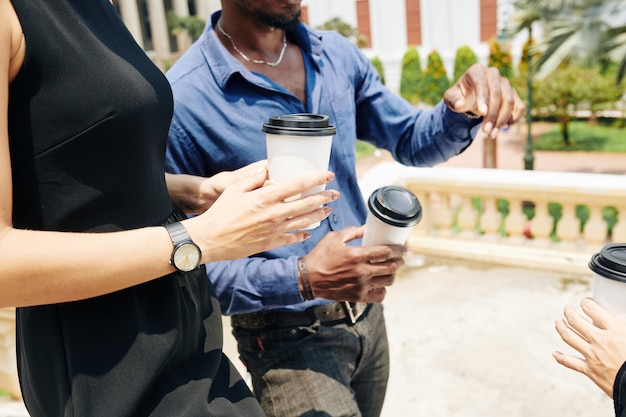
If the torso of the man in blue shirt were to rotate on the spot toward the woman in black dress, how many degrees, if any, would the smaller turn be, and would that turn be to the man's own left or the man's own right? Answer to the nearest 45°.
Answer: approximately 90° to the man's own right

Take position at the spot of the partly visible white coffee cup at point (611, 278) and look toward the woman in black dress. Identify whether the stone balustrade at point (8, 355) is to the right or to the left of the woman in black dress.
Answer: right

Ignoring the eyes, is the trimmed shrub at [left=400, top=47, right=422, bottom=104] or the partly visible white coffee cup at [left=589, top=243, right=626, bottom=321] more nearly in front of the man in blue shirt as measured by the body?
the partly visible white coffee cup

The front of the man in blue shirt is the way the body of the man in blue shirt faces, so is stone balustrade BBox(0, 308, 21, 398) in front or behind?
behind

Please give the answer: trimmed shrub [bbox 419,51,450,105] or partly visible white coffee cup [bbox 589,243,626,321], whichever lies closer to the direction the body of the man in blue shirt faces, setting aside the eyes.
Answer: the partly visible white coffee cup

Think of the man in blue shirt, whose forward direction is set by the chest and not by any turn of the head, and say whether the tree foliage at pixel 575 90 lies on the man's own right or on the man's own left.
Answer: on the man's own left

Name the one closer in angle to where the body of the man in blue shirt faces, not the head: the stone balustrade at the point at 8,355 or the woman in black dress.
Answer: the woman in black dress
